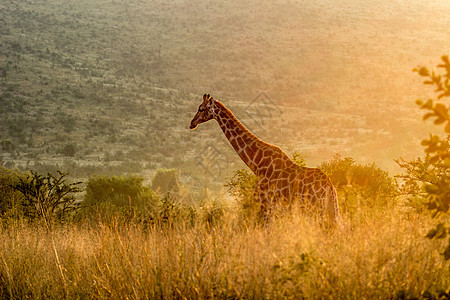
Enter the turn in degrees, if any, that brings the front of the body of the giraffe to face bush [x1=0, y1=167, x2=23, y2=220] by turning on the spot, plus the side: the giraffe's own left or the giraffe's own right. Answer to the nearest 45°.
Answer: approximately 45° to the giraffe's own right

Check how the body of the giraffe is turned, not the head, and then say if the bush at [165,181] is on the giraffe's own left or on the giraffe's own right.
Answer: on the giraffe's own right

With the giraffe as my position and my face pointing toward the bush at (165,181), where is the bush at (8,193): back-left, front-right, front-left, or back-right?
front-left

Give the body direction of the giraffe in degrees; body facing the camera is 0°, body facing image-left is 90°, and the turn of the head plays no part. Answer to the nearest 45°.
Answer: approximately 90°
